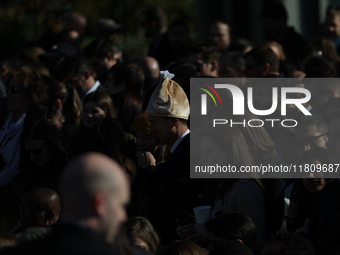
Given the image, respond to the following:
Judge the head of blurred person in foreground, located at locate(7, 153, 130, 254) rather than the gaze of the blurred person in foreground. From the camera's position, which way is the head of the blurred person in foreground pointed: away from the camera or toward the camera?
away from the camera

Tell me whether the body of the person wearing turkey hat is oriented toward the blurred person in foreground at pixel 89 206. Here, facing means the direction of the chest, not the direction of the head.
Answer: no

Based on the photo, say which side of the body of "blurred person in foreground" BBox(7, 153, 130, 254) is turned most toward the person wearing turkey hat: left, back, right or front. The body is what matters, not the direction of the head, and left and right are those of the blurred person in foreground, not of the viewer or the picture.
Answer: front

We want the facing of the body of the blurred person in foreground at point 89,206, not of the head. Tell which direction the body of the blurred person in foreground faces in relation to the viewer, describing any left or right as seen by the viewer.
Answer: facing away from the viewer and to the right of the viewer
